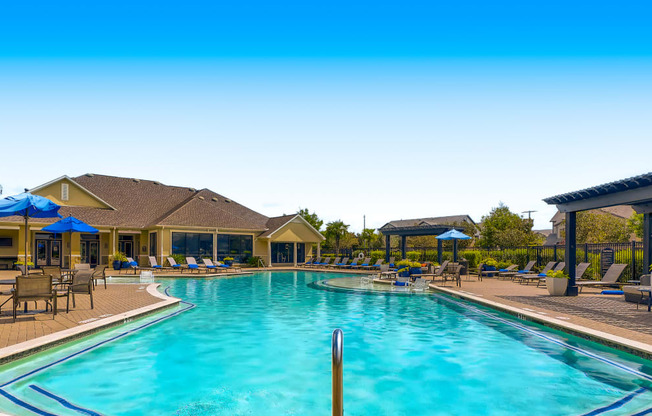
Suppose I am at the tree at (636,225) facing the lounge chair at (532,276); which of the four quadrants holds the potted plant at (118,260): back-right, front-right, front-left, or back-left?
front-right

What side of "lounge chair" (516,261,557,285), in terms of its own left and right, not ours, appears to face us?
left

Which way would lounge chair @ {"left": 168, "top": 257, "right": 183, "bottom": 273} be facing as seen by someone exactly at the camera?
facing the viewer and to the right of the viewer

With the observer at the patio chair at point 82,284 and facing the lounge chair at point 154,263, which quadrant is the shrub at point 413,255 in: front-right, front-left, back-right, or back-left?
front-right

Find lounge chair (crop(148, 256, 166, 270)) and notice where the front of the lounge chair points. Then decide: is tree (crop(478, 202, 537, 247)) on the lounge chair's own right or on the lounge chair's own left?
on the lounge chair's own left

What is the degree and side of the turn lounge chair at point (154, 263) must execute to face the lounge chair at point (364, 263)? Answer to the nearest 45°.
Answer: approximately 45° to its left

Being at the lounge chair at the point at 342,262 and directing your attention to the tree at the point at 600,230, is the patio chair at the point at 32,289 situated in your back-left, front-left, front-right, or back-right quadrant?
back-right
